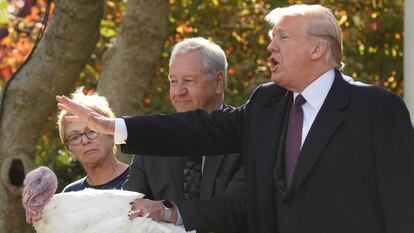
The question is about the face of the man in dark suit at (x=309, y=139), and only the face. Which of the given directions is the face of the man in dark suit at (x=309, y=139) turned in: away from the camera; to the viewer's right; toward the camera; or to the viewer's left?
to the viewer's left

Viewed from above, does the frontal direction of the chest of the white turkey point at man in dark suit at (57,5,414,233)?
no

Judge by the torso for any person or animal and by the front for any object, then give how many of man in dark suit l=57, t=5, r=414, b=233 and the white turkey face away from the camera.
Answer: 0

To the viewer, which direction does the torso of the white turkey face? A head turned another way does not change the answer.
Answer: to the viewer's left

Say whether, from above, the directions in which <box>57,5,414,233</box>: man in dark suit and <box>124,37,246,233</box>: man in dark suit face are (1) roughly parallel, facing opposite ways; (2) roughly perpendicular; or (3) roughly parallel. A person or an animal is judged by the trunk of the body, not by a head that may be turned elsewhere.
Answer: roughly parallel

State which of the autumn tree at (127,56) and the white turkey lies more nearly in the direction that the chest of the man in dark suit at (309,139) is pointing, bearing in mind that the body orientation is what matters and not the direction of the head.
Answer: the white turkey

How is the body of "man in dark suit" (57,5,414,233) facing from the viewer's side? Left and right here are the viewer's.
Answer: facing the viewer and to the left of the viewer

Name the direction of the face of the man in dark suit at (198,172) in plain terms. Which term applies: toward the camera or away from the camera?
toward the camera

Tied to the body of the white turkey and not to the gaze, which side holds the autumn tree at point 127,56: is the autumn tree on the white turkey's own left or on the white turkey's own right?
on the white turkey's own right
